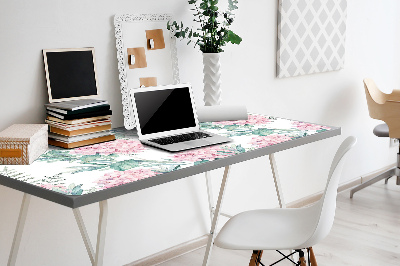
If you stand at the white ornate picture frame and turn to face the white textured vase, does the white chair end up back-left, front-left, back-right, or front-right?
front-right

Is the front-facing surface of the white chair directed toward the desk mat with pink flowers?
yes

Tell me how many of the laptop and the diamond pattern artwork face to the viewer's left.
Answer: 0

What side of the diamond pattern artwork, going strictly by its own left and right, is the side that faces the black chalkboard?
right

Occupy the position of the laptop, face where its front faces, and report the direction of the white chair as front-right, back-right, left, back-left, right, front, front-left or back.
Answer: front

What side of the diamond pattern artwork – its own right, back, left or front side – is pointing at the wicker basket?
right

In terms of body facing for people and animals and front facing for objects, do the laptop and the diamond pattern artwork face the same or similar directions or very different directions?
same or similar directions

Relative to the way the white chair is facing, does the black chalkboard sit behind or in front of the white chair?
in front

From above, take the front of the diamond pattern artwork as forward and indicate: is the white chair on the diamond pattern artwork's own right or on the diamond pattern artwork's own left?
on the diamond pattern artwork's own right
